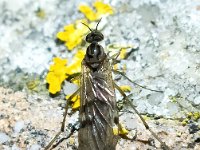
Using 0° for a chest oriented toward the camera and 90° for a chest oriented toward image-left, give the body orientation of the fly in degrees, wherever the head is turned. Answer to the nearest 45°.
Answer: approximately 180°
